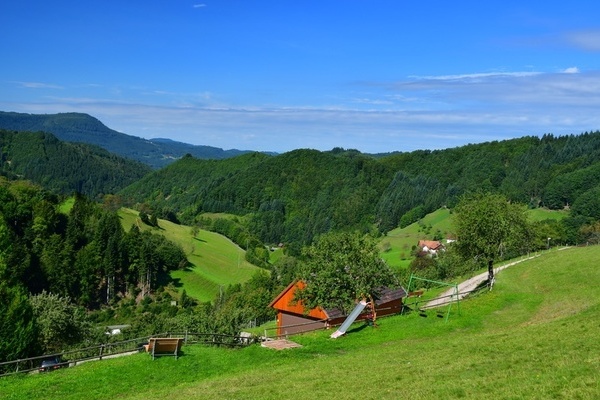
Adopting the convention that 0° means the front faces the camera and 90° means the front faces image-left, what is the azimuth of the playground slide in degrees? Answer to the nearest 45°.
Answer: approximately 45°

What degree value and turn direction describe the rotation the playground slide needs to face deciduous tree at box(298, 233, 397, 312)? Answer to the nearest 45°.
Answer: approximately 135° to its right

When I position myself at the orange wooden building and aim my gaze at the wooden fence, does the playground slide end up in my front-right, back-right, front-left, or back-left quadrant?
front-left

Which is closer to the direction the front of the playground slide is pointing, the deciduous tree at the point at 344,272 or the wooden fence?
the wooden fence

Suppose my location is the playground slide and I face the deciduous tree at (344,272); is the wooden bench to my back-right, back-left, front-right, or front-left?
back-left

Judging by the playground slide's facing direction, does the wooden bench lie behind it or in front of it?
in front

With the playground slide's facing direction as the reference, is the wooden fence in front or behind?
in front
